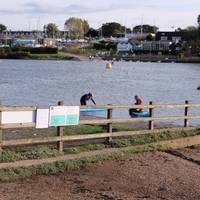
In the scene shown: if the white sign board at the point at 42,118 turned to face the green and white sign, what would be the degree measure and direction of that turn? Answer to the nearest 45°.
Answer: approximately 135° to its left

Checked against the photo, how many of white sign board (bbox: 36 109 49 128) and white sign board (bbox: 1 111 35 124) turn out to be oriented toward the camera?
2

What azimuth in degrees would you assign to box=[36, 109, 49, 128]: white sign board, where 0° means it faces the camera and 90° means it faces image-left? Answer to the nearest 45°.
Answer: approximately 0°

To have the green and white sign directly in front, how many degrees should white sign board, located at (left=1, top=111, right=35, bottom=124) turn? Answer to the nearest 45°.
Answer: approximately 135° to its left

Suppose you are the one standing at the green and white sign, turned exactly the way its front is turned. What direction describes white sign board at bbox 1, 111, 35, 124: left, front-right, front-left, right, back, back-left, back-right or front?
front-right

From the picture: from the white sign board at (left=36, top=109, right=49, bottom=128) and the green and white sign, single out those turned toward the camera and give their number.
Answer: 2

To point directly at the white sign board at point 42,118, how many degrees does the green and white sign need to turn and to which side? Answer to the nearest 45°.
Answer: approximately 45° to its right

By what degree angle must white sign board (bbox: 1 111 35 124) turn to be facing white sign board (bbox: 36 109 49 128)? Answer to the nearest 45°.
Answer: approximately 135° to its left

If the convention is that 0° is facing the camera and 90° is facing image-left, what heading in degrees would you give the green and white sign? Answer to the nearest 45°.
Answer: approximately 0°
